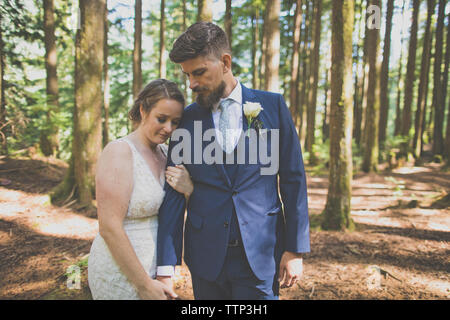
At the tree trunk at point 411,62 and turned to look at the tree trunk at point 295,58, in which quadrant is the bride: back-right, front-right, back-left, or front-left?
front-left

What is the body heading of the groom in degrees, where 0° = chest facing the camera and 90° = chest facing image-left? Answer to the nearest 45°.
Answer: approximately 0°

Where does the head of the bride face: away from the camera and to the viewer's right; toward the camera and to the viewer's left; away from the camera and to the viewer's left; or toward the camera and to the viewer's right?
toward the camera and to the viewer's right

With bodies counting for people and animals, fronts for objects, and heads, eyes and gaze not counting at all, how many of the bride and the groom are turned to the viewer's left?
0

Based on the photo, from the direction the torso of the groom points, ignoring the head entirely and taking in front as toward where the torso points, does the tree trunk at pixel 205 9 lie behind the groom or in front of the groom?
behind

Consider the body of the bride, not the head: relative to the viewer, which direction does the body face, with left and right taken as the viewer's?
facing the viewer and to the right of the viewer

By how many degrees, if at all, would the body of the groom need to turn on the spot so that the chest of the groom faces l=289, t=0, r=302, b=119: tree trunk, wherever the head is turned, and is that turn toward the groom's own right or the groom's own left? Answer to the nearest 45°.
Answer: approximately 180°

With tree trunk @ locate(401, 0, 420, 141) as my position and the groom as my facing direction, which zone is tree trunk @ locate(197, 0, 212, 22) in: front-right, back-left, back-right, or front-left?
front-right

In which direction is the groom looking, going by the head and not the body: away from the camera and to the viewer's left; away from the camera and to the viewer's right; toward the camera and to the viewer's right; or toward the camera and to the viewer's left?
toward the camera and to the viewer's left

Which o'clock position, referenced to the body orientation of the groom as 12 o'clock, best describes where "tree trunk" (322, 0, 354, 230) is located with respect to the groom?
The tree trunk is roughly at 7 o'clock from the groom.

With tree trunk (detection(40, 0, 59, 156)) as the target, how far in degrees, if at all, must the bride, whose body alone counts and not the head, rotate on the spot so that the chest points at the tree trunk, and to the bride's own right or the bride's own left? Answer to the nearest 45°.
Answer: approximately 135° to the bride's own left

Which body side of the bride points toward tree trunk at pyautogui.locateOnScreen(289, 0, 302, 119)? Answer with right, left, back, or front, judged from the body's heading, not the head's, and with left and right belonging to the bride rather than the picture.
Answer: left

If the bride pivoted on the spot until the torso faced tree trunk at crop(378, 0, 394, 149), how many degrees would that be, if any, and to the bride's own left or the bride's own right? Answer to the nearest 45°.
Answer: approximately 90° to the bride's own left
